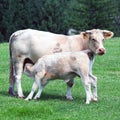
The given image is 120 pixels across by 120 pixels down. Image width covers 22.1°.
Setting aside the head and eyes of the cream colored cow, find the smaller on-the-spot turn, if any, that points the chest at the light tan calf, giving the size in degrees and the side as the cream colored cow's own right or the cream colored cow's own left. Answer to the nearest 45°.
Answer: approximately 45° to the cream colored cow's own right

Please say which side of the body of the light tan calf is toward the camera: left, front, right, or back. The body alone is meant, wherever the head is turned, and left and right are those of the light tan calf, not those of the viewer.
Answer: left

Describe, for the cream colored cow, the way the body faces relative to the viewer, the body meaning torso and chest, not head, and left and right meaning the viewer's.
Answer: facing to the right of the viewer

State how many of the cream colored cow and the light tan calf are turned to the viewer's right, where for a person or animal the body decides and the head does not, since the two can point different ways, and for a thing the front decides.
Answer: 1

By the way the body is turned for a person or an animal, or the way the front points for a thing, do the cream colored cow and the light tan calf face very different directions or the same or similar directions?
very different directions

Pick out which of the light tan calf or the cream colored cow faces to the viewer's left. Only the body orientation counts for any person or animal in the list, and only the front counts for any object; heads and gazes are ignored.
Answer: the light tan calf

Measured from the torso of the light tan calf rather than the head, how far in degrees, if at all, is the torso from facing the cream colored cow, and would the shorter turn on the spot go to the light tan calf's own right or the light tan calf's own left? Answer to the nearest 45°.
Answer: approximately 45° to the light tan calf's own right
